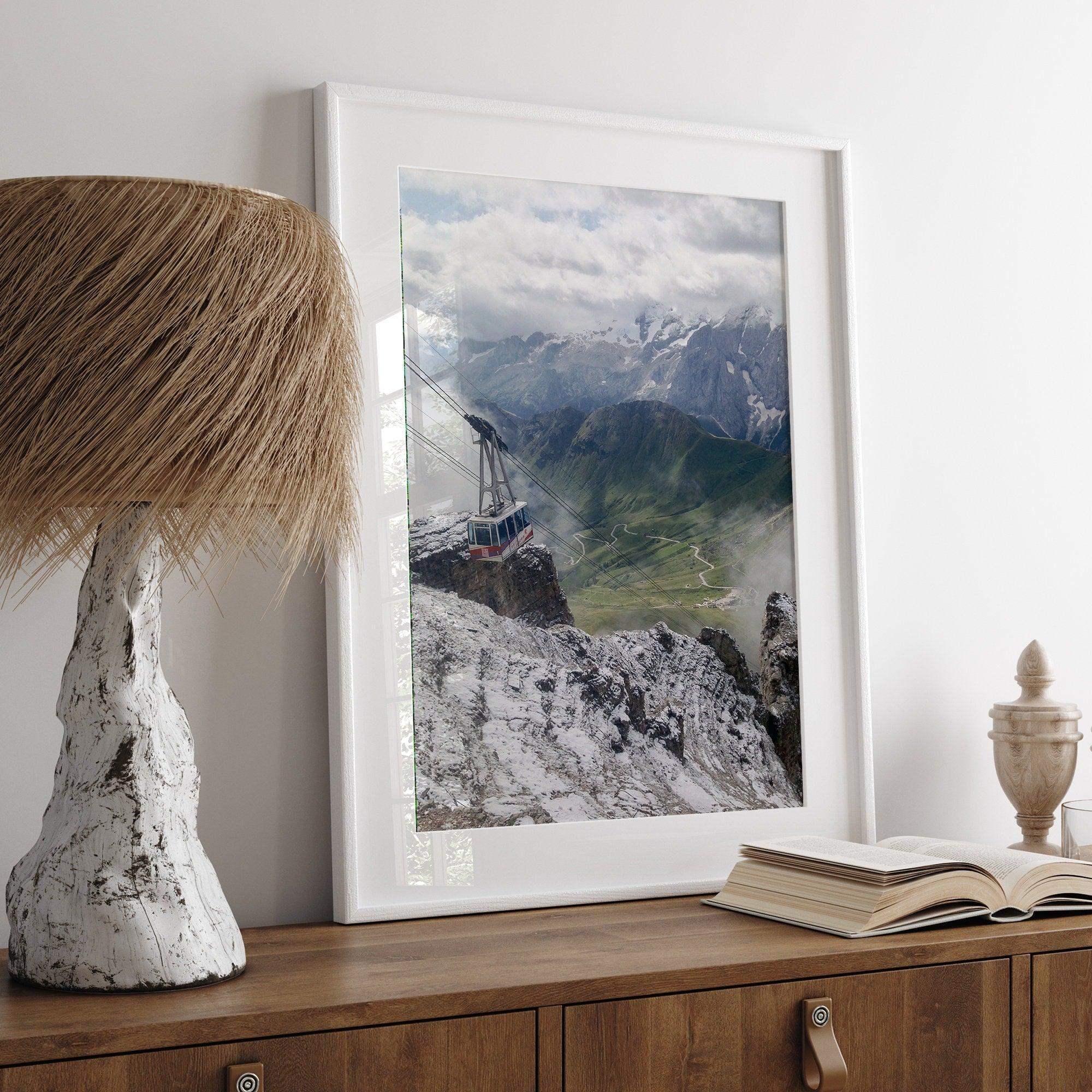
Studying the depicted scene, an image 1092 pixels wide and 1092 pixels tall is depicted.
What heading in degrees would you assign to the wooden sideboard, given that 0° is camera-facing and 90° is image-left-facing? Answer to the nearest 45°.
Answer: approximately 315°

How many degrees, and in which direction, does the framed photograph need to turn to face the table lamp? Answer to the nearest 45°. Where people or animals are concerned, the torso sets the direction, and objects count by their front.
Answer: approximately 90° to its right
